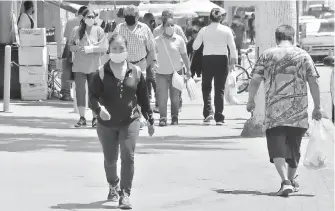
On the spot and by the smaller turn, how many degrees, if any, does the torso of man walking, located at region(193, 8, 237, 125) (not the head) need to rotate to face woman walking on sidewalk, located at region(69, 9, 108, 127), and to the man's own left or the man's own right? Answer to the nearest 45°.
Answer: approximately 135° to the man's own left

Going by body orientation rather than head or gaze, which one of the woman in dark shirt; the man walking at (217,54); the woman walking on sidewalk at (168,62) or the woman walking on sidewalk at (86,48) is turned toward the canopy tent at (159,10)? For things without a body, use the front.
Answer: the man walking

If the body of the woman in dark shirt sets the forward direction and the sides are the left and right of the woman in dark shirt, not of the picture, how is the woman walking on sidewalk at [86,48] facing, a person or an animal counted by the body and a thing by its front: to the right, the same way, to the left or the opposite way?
the same way

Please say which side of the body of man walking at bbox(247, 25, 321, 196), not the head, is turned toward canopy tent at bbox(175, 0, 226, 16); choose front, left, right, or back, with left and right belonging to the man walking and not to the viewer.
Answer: front

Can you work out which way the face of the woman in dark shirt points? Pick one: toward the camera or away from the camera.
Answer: toward the camera

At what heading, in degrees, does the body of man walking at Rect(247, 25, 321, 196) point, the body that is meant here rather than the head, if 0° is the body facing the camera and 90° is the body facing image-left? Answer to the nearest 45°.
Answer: approximately 180°

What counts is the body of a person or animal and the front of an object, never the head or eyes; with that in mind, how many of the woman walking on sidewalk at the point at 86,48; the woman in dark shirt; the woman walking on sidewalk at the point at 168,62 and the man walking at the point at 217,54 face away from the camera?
1

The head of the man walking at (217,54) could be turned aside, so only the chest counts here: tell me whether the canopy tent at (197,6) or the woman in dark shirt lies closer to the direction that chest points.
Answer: the canopy tent

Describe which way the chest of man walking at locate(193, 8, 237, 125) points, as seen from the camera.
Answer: away from the camera

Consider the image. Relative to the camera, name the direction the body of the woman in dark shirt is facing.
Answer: toward the camera

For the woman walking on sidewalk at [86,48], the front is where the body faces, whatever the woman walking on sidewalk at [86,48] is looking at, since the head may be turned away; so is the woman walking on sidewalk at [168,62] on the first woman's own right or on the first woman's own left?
on the first woman's own left

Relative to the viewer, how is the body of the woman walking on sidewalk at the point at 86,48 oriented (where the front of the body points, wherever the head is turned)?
toward the camera

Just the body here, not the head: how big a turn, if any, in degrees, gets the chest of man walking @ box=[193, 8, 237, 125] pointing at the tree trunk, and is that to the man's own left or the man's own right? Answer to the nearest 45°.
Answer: approximately 135° to the man's own right

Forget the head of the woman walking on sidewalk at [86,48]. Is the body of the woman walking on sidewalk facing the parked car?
no

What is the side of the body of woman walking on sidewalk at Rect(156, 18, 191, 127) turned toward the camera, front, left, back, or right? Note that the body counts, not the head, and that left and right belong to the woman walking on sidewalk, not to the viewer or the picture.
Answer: front
